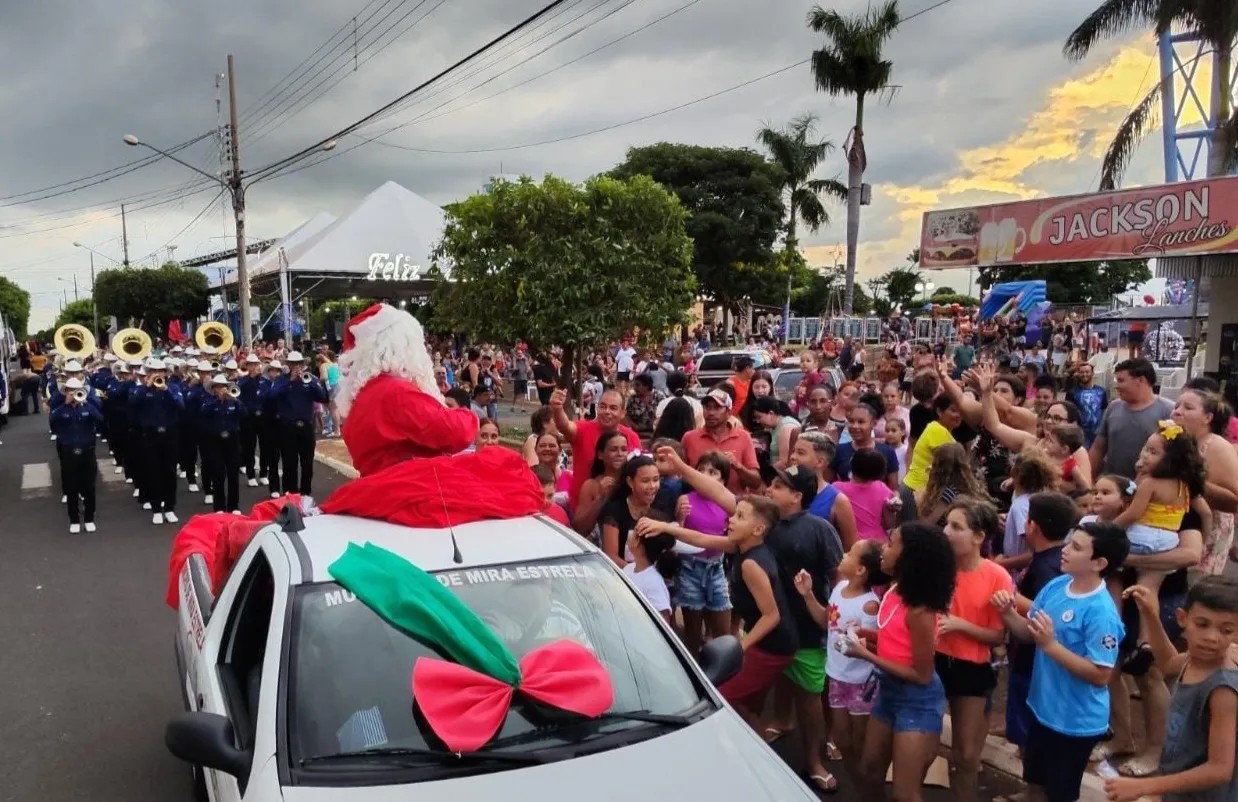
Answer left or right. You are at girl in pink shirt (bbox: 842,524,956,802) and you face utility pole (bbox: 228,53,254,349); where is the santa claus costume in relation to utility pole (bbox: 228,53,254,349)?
left

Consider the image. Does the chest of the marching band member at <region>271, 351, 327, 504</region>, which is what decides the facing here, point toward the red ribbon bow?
yes

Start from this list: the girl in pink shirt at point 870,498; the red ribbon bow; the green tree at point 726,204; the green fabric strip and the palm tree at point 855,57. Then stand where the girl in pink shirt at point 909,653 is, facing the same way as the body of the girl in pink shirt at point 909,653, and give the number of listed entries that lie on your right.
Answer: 3

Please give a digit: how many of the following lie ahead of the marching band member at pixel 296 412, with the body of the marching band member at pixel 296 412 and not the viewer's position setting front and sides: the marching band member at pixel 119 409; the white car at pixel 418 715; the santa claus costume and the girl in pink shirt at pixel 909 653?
3

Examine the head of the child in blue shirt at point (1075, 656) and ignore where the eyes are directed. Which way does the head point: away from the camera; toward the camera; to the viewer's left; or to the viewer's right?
to the viewer's left

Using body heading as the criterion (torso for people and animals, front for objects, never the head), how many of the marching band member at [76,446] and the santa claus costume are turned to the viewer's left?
0

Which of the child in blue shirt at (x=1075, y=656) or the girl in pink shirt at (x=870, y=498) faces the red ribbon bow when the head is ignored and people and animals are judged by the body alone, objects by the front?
the child in blue shirt

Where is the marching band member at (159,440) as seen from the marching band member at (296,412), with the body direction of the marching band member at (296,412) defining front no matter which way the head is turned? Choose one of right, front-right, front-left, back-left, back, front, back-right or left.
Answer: right

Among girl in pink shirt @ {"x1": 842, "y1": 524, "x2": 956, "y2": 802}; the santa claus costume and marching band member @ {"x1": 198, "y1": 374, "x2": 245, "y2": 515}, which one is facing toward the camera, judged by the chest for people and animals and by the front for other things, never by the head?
the marching band member
